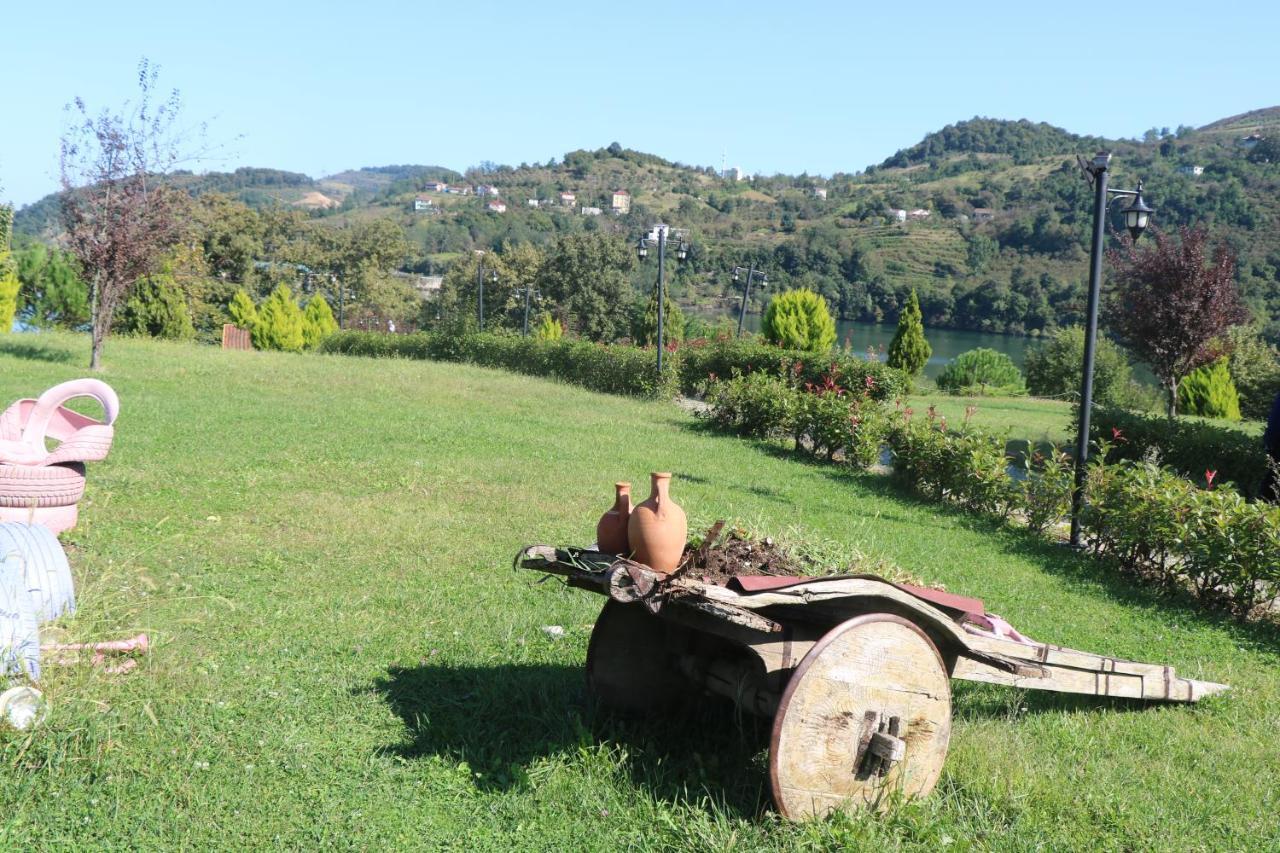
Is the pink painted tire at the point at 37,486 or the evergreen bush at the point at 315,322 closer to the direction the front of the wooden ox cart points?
the evergreen bush

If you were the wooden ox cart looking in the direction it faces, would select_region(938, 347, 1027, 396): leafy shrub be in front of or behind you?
in front

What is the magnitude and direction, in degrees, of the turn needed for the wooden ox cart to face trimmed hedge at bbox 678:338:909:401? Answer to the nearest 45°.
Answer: approximately 45° to its left

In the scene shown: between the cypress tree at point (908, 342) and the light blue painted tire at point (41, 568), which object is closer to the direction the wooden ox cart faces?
the cypress tree

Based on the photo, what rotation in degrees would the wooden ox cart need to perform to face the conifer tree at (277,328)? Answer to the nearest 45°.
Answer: approximately 90° to its left

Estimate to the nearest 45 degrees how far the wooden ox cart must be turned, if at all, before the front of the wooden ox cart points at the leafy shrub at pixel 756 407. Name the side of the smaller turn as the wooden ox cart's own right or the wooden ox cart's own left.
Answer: approximately 45° to the wooden ox cart's own left

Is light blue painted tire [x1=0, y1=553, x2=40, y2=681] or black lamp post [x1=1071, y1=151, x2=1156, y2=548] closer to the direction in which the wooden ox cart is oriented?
the black lamp post

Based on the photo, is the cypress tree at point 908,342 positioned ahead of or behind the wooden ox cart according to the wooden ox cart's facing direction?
ahead

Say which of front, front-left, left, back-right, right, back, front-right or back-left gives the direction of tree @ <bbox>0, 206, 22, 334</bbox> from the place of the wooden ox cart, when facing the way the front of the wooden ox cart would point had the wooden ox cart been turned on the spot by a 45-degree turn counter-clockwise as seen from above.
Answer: front-left

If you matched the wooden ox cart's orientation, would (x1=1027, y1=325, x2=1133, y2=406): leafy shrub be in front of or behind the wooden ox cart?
in front

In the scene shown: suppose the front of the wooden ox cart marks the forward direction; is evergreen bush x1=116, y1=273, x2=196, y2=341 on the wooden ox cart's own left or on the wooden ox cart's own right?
on the wooden ox cart's own left

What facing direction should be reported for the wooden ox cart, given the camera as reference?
facing away from the viewer and to the right of the viewer

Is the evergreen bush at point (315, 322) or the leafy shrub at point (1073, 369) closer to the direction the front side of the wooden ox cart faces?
the leafy shrub
